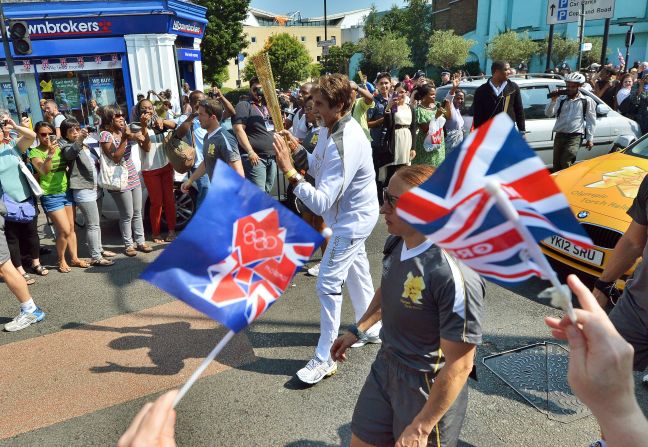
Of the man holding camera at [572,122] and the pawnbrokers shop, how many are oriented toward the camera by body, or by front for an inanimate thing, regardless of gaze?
2

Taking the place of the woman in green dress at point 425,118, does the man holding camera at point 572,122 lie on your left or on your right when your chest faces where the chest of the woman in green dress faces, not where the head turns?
on your left

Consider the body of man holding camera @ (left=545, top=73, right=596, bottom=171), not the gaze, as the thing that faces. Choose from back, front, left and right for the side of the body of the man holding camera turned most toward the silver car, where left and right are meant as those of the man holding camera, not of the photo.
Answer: back

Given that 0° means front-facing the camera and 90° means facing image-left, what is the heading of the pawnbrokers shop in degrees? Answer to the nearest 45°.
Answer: approximately 0°

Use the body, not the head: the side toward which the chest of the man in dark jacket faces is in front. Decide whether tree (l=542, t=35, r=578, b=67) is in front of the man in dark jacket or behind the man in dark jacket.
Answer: behind

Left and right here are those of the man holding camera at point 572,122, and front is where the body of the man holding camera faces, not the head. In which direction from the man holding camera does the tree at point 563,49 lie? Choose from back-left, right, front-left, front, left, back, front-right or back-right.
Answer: back

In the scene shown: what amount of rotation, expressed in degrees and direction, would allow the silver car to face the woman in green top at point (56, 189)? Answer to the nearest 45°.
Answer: approximately 135° to its right

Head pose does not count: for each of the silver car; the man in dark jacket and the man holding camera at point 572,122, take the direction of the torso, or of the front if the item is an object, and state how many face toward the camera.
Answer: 2
